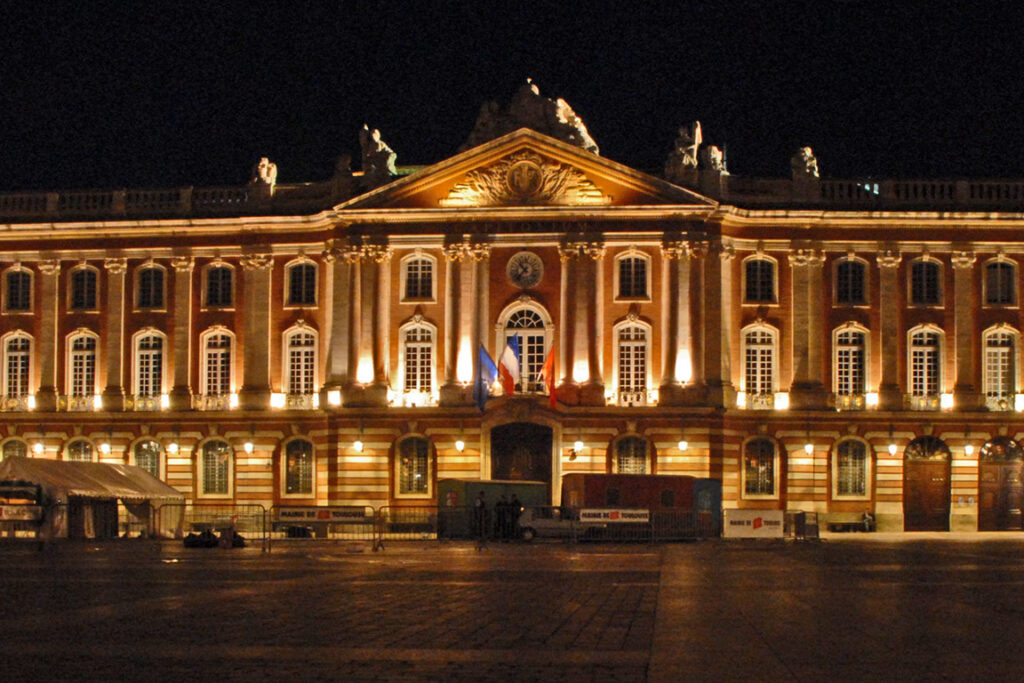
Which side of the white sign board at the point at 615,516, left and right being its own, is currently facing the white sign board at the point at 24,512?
right

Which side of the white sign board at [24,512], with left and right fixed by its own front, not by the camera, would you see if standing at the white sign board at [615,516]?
left

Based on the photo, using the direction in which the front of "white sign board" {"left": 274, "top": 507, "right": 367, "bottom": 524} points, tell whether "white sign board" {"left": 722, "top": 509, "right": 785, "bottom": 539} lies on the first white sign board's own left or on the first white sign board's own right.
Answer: on the first white sign board's own left

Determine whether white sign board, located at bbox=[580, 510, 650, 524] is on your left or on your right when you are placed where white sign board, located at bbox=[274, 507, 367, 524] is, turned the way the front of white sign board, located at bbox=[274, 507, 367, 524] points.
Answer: on your left

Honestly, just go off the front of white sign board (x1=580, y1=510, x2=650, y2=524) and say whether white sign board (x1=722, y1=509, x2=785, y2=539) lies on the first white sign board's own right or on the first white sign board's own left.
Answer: on the first white sign board's own left

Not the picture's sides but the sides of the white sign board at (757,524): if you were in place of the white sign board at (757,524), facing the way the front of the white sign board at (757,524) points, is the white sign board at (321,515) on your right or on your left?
on your right

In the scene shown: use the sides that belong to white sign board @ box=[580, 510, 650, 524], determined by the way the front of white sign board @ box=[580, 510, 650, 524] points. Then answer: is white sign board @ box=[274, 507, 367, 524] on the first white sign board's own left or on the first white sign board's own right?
on the first white sign board's own right

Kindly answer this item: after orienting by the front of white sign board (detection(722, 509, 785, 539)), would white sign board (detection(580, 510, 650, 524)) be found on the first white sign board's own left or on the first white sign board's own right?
on the first white sign board's own right

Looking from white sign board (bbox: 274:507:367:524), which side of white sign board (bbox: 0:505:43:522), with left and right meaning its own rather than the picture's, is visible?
left

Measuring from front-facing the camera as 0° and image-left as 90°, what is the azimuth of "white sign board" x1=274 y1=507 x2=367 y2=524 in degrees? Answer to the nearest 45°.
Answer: approximately 0°
